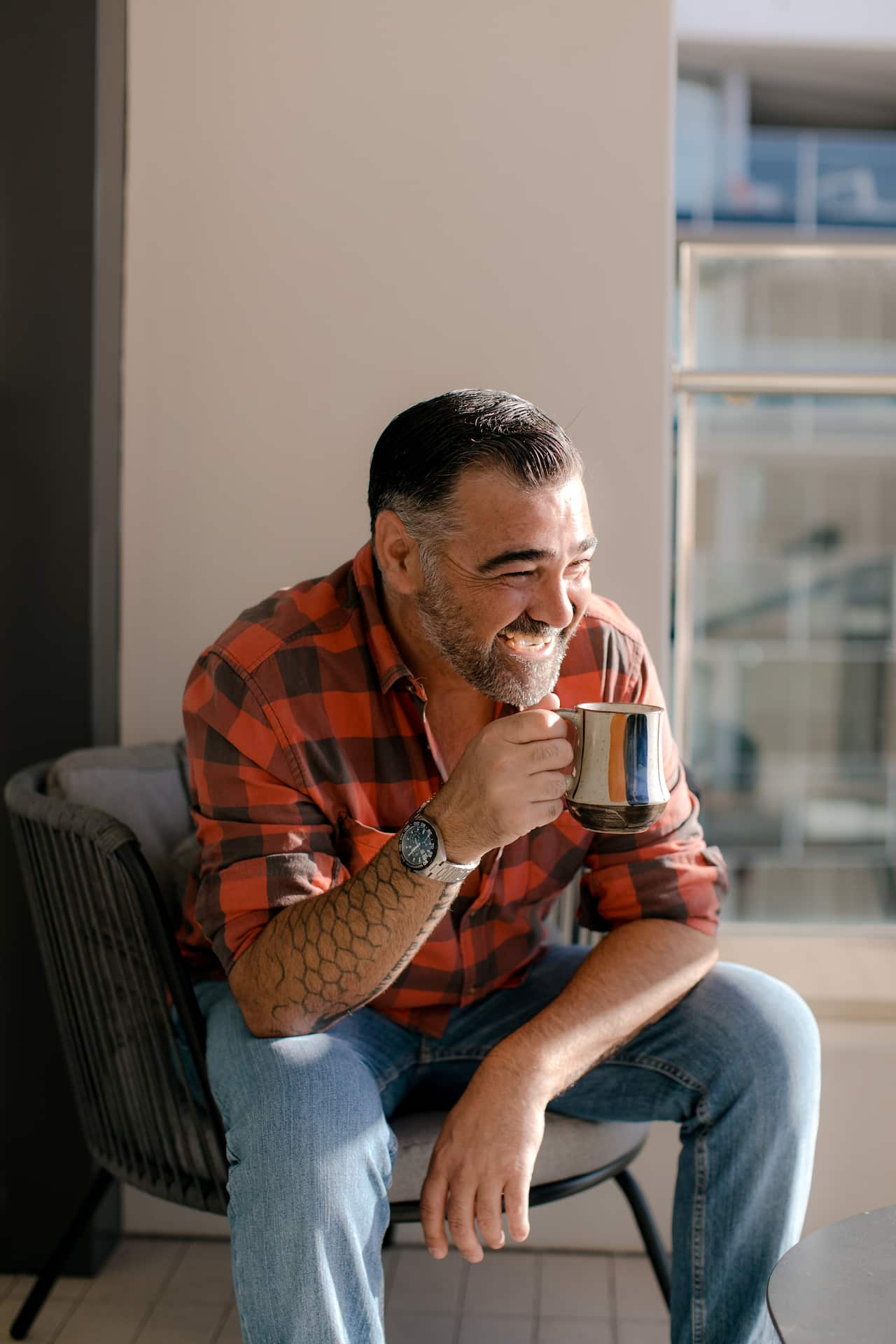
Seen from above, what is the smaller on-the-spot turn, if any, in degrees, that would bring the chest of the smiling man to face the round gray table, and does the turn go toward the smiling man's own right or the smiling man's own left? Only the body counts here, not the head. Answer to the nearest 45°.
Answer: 0° — they already face it

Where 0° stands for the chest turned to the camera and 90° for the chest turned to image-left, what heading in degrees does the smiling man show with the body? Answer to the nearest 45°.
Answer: approximately 315°

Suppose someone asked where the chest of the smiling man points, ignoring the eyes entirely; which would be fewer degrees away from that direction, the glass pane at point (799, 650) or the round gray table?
the round gray table

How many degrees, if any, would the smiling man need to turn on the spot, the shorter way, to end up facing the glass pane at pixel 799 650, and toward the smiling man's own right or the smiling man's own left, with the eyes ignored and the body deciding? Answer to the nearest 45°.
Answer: approximately 135° to the smiling man's own left
